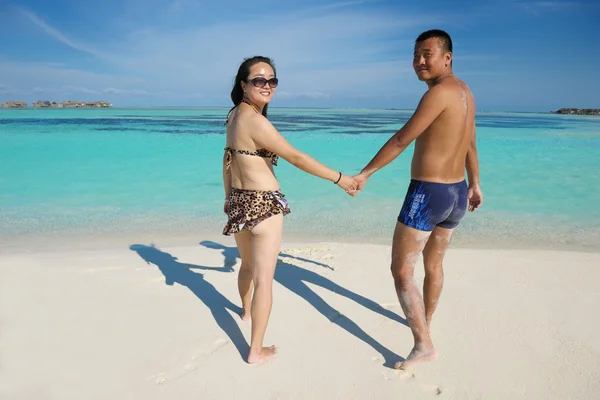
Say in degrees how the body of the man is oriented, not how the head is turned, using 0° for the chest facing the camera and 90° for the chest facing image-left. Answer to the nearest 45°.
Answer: approximately 135°

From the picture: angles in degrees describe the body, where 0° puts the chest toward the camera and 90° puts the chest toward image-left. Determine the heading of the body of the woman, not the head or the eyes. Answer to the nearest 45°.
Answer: approximately 225°

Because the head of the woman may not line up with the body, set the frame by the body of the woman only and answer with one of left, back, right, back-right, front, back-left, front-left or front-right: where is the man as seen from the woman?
front-right

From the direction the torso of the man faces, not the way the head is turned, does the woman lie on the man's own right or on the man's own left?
on the man's own left

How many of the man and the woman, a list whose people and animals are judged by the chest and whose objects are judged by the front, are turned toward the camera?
0
